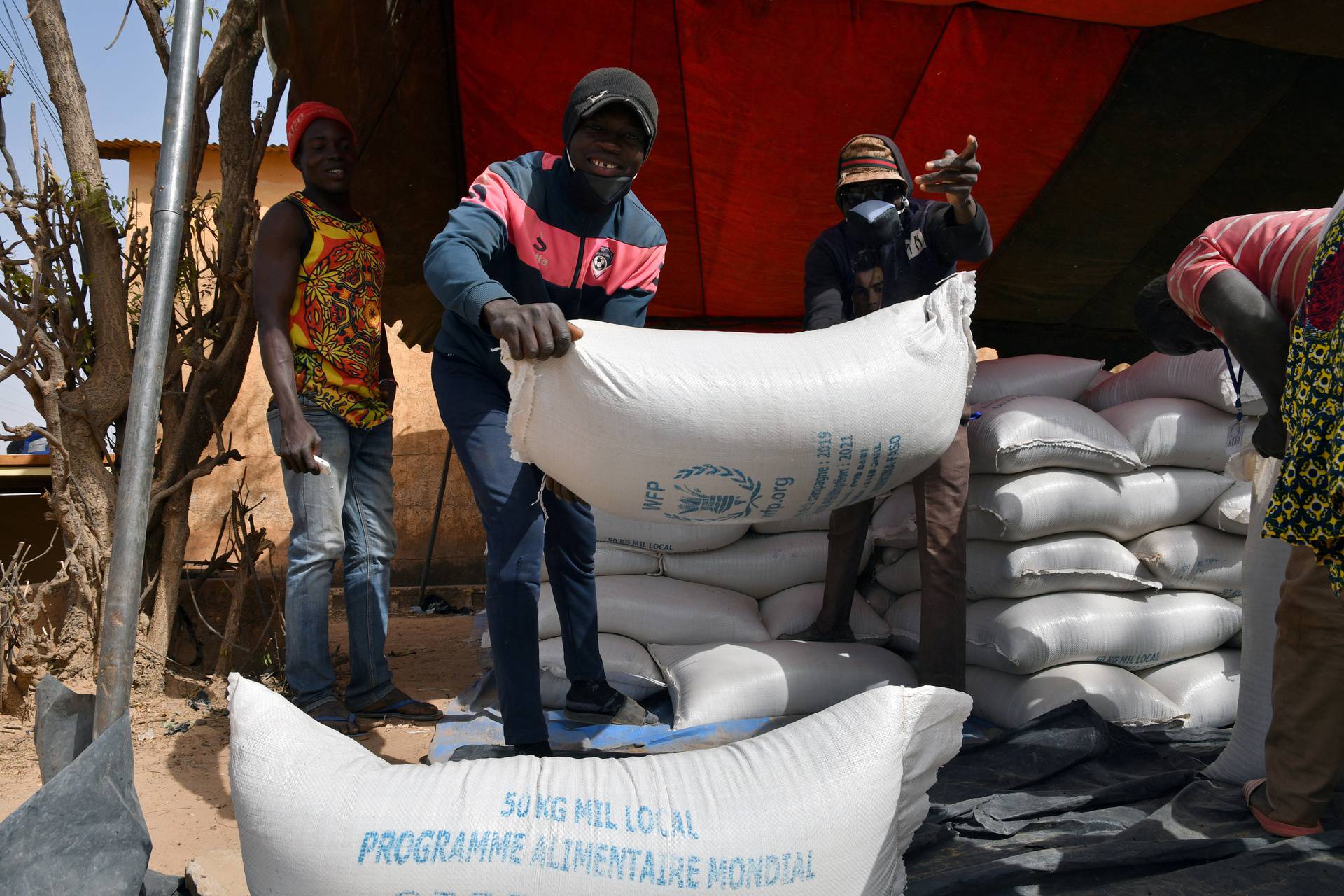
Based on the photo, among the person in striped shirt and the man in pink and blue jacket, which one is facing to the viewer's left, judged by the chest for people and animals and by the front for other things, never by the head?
the person in striped shirt

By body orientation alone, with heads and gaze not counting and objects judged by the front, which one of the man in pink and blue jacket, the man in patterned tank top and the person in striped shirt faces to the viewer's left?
the person in striped shirt

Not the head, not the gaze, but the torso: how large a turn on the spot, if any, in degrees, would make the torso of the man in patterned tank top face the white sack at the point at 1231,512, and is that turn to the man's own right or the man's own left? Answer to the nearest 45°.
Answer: approximately 45° to the man's own left

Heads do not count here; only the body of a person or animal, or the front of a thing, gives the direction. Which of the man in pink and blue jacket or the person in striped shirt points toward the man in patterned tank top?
the person in striped shirt

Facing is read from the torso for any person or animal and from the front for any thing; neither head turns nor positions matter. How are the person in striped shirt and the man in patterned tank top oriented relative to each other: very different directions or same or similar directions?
very different directions

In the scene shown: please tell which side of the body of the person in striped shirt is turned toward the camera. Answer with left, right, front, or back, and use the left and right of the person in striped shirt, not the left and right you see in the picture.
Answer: left

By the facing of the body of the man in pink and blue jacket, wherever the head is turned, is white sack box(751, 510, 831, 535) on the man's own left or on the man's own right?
on the man's own left

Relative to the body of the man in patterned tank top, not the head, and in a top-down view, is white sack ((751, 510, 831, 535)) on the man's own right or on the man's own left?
on the man's own left
